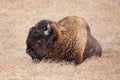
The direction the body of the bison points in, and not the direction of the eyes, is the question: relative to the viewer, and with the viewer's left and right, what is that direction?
facing the viewer and to the left of the viewer
